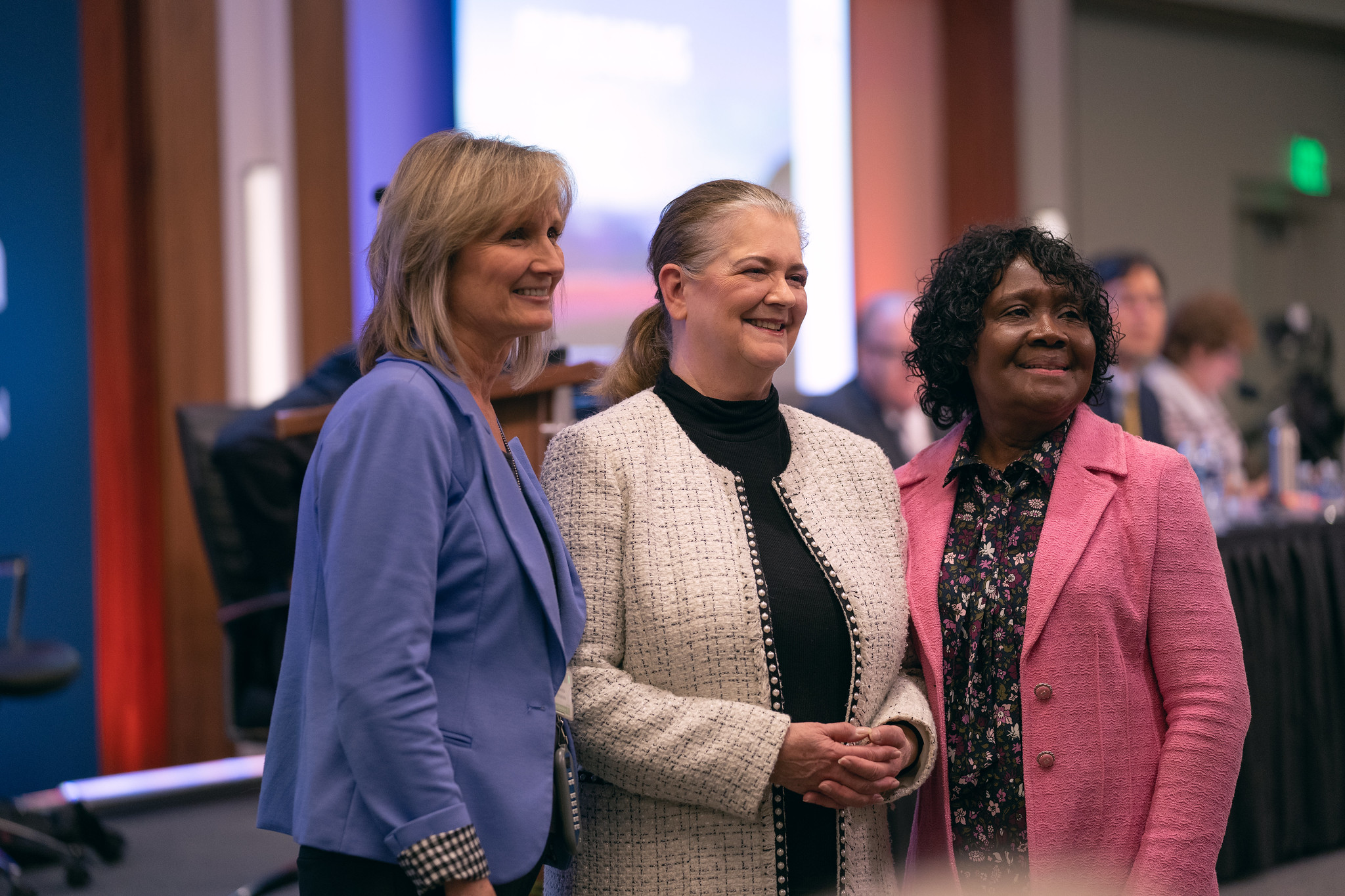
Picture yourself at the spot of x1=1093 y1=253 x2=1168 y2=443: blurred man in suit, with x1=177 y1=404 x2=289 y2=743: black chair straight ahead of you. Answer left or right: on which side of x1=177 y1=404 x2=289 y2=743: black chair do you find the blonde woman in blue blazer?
left

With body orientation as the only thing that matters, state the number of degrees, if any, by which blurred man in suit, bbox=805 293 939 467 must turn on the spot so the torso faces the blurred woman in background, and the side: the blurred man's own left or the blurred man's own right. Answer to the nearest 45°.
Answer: approximately 45° to the blurred man's own left

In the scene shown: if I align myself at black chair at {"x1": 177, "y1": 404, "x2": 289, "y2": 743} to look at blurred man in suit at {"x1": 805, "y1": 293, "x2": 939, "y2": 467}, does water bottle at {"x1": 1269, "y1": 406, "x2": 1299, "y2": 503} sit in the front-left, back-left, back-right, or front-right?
front-right

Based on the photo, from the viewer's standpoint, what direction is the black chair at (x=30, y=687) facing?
to the viewer's right

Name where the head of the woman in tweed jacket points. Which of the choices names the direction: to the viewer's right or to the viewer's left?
to the viewer's right

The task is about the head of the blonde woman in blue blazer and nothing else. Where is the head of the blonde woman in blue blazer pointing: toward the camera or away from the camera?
toward the camera

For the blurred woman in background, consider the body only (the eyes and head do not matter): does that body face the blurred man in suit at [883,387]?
no

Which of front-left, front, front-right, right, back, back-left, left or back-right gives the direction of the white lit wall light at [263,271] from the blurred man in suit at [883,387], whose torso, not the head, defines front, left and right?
back-right

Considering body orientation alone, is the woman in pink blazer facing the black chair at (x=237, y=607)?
no

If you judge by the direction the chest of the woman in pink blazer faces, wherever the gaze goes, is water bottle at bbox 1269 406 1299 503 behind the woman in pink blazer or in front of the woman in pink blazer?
behind

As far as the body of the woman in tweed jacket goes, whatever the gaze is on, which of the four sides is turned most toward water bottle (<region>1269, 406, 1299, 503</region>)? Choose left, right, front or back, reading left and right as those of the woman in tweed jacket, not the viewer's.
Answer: left

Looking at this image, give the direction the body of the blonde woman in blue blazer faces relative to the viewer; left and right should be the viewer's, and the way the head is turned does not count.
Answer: facing to the right of the viewer

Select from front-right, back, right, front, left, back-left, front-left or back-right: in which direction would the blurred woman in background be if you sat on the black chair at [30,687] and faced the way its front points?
front
